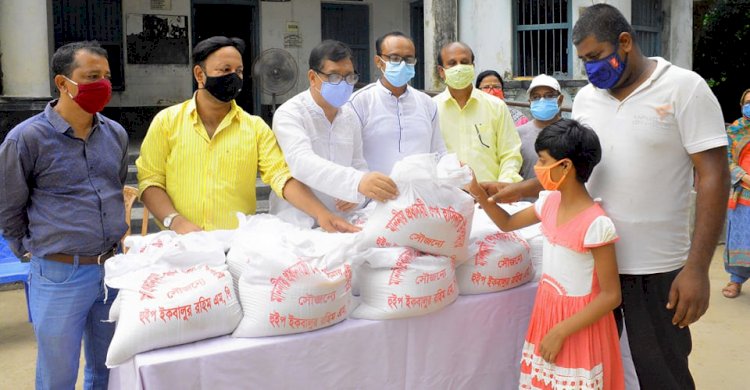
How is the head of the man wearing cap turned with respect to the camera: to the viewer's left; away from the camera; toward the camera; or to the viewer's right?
toward the camera

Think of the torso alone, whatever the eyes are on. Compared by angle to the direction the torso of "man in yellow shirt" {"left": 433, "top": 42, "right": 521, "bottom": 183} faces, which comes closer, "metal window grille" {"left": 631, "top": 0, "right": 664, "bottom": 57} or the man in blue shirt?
the man in blue shirt

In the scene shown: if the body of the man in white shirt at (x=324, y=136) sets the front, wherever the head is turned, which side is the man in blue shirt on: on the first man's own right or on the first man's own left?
on the first man's own right

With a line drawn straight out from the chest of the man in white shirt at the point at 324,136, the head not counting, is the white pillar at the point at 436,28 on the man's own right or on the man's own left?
on the man's own left

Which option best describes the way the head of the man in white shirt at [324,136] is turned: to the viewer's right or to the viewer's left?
to the viewer's right

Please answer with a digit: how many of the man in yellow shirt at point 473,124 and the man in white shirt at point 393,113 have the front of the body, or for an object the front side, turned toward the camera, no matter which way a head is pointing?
2

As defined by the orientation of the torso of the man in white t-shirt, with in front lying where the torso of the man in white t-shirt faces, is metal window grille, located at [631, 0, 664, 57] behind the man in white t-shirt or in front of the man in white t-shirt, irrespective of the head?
behind

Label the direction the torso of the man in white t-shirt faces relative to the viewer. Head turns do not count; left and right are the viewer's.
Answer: facing the viewer and to the left of the viewer

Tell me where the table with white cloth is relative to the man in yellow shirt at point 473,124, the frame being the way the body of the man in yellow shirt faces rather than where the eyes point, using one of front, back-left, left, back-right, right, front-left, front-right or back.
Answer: front

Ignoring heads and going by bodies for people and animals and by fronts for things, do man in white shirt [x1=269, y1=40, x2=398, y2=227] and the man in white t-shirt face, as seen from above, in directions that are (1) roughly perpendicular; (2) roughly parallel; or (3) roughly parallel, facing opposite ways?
roughly perpendicular

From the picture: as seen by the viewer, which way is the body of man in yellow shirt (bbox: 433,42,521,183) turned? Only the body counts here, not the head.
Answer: toward the camera

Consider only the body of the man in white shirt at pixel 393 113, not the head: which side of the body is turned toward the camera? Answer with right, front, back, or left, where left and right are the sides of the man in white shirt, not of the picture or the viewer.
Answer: front

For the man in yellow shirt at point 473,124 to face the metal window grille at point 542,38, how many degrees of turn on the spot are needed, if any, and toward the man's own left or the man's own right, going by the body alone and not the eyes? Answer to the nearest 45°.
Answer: approximately 180°
